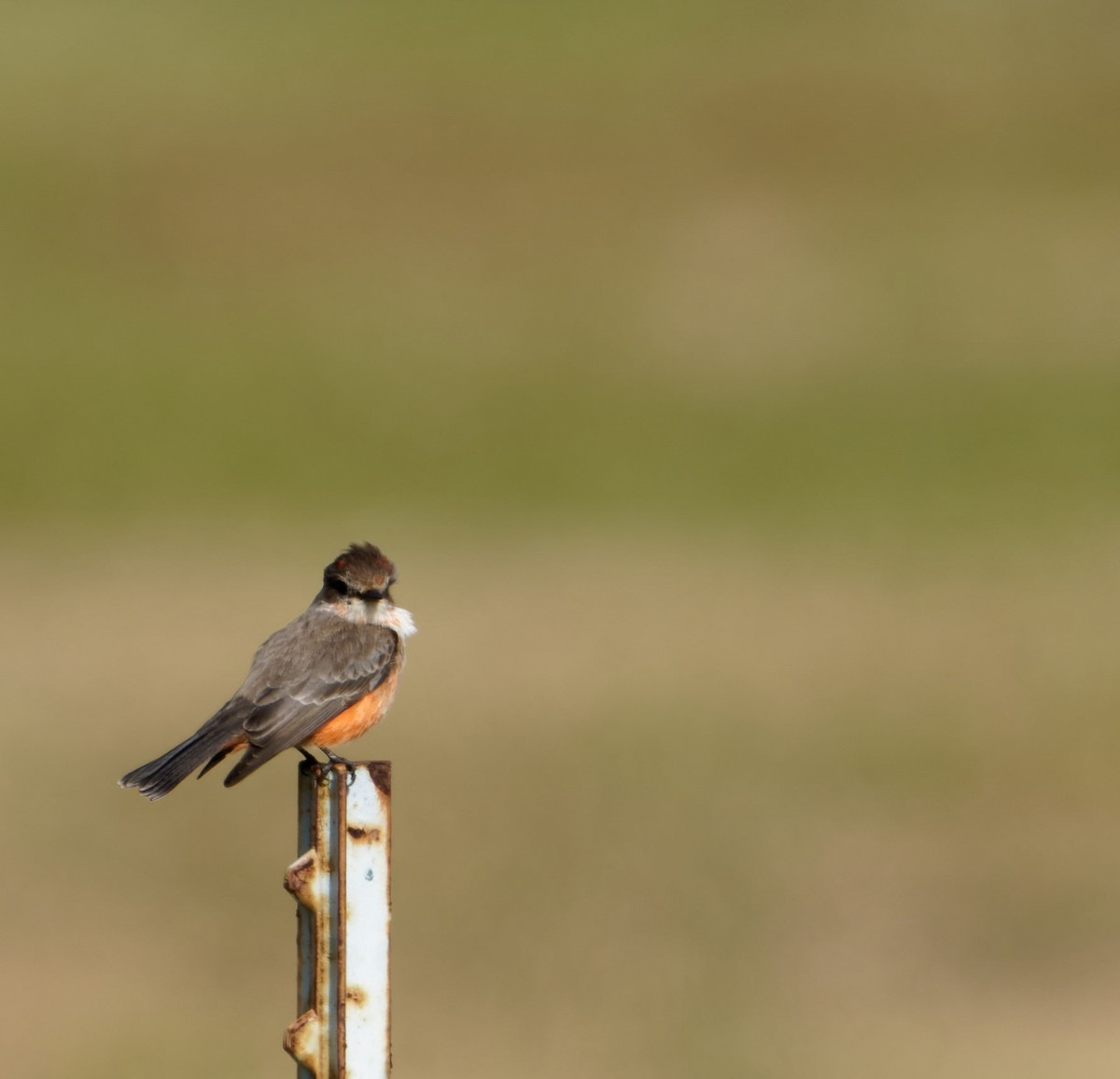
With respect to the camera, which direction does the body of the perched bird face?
to the viewer's right
